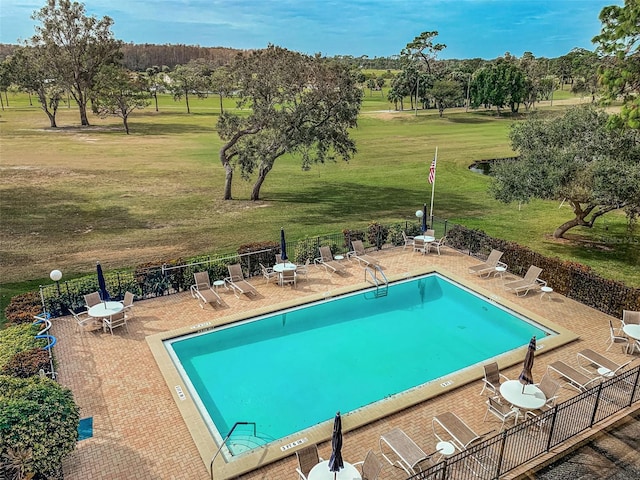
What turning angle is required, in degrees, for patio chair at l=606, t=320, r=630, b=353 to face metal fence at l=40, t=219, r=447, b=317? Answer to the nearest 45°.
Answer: approximately 180°

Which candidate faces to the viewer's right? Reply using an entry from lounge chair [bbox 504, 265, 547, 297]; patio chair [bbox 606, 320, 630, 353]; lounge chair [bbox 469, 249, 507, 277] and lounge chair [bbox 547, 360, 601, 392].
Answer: the patio chair

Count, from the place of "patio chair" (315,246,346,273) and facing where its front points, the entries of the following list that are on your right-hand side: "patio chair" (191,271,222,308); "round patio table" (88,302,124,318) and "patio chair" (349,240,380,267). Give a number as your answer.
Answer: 2

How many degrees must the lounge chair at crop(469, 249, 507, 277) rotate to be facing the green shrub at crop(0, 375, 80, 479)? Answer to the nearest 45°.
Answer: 0° — it already faces it

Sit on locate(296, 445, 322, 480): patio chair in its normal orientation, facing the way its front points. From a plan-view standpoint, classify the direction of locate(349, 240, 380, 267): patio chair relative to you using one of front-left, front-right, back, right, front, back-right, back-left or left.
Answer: back-left

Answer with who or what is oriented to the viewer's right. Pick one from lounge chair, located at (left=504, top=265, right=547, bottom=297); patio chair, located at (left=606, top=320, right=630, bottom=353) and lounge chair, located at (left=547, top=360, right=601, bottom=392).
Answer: the patio chair

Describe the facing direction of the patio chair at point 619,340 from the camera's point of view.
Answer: facing to the right of the viewer
